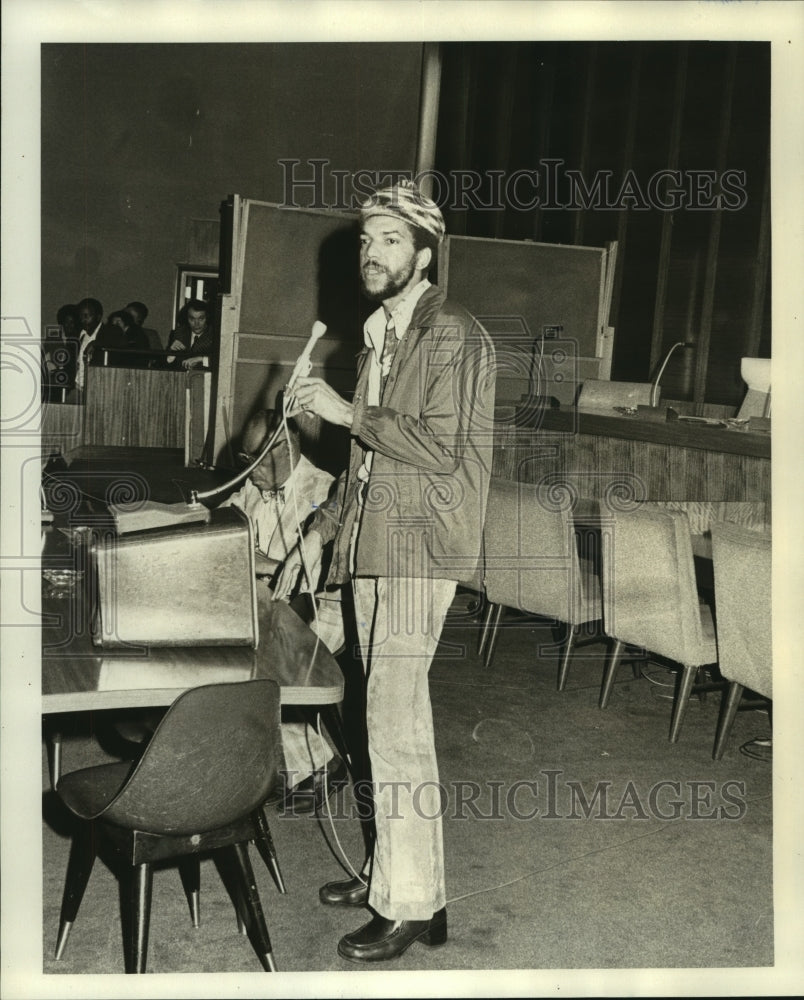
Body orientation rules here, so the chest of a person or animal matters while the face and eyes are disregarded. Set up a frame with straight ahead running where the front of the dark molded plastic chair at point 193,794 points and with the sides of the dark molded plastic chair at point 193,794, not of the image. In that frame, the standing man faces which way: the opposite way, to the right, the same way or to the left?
to the left

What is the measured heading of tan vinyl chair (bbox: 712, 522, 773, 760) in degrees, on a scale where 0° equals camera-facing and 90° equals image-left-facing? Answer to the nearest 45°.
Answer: approximately 225°

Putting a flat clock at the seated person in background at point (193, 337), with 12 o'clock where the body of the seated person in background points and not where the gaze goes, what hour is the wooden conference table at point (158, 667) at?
The wooden conference table is roughly at 12 o'clock from the seated person in background.

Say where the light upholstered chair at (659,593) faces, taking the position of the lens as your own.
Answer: facing away from the viewer and to the right of the viewer
